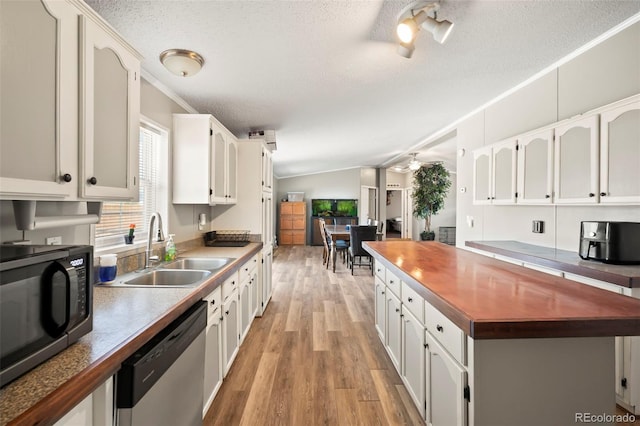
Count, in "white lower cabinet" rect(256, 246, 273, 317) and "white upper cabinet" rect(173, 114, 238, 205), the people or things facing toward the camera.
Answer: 0

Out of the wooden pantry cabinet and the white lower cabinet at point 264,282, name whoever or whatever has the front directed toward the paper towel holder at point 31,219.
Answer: the wooden pantry cabinet

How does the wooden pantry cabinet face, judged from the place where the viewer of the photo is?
facing the viewer

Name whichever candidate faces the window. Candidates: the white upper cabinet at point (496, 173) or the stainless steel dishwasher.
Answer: the white upper cabinet

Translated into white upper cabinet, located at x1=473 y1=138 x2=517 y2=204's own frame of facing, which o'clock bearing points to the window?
The window is roughly at 12 o'clock from the white upper cabinet.

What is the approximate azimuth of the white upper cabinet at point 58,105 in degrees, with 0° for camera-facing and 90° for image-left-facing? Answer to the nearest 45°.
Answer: approximately 315°

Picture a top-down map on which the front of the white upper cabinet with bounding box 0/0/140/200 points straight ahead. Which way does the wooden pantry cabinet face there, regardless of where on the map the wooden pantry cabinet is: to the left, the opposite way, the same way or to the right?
to the right

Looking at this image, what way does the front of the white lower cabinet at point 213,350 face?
to the viewer's right

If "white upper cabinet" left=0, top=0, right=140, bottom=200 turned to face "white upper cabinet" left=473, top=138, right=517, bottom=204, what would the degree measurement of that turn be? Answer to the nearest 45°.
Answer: approximately 45° to its left

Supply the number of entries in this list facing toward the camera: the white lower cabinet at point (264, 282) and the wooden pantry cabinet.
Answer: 1

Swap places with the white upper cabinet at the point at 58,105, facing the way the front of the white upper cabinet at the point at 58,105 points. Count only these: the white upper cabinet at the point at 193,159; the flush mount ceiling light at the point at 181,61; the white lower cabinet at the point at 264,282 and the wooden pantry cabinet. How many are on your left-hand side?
4

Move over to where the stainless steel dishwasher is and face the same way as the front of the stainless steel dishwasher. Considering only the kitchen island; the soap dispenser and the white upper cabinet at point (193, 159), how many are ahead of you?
1

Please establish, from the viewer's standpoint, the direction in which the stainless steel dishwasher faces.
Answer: facing the viewer and to the right of the viewer

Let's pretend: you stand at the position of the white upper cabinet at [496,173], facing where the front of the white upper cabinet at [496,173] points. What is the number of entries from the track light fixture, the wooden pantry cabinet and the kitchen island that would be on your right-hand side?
1

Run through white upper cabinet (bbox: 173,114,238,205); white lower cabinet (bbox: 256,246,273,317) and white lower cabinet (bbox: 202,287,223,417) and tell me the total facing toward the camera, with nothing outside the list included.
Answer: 0

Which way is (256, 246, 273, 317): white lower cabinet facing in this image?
to the viewer's right
